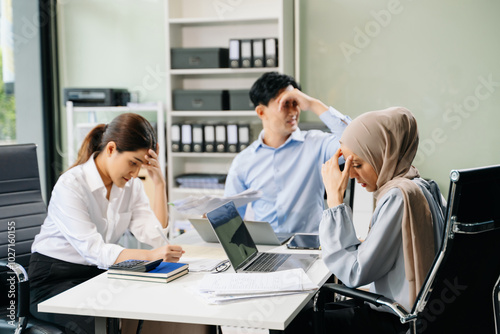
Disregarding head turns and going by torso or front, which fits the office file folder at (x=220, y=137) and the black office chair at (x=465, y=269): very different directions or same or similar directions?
very different directions

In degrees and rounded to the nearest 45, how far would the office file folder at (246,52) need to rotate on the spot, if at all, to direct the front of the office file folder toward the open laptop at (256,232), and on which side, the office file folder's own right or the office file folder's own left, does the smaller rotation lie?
0° — it already faces it

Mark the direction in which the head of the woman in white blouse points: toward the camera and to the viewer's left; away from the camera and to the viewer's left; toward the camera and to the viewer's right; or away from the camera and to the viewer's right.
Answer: toward the camera and to the viewer's right

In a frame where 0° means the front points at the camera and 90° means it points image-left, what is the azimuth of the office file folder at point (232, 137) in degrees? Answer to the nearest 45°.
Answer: approximately 0°

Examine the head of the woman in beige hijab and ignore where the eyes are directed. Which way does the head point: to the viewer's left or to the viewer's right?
to the viewer's left

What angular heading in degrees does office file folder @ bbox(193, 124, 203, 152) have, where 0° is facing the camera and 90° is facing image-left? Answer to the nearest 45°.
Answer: approximately 0°

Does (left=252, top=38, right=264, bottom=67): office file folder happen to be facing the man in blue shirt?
yes
